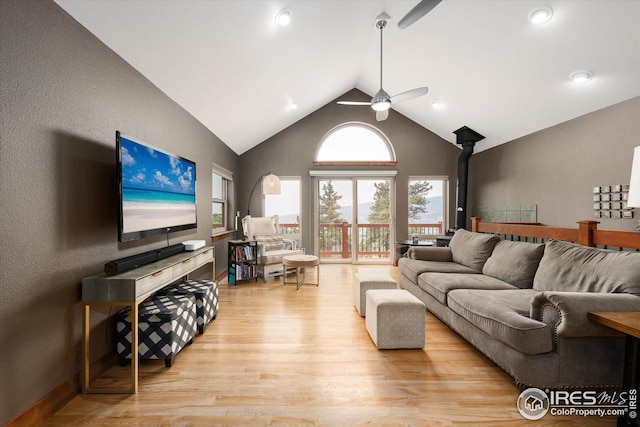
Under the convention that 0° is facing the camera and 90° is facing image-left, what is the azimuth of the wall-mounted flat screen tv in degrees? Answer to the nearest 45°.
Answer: approximately 315°

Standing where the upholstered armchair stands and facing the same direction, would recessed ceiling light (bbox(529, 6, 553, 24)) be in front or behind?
in front

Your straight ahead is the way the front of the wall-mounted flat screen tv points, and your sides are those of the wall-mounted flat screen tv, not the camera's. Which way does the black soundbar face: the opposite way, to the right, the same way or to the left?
the same way

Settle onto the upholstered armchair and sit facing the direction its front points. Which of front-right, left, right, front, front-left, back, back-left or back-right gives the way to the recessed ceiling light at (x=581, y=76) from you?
front

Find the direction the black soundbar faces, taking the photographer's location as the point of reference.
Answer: facing the viewer and to the right of the viewer

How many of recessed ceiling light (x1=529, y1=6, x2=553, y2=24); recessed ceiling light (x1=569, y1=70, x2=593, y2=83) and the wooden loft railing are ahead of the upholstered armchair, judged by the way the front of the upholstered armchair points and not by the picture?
3

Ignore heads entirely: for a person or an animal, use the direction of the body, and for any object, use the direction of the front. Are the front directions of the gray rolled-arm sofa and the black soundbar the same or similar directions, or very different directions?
very different directions

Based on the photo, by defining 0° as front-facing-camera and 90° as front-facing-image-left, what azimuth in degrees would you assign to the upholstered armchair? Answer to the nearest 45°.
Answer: approximately 315°
